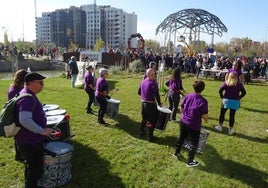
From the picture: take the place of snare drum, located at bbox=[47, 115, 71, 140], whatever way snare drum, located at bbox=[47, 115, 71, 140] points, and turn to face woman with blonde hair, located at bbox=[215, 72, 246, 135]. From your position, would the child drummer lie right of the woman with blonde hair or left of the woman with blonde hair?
right

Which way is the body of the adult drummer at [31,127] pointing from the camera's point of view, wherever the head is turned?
to the viewer's right

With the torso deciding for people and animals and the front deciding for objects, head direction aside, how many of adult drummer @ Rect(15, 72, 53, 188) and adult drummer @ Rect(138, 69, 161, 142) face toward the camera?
0

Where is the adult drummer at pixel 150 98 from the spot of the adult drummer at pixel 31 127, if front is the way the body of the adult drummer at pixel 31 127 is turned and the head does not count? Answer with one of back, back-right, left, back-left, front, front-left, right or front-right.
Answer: front-left

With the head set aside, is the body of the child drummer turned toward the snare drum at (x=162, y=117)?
no

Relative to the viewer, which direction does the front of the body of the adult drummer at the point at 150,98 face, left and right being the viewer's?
facing away from the viewer and to the right of the viewer

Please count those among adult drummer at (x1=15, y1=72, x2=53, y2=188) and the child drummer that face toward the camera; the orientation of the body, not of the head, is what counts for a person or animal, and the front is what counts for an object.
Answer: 0

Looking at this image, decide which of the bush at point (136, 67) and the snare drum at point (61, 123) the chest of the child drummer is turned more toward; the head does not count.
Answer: the bush

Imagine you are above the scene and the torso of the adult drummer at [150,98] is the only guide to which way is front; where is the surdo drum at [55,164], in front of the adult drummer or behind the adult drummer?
behind

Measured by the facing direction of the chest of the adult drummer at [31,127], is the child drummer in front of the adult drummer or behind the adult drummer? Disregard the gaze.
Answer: in front

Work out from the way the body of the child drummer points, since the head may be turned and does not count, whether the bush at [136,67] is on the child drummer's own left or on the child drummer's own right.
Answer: on the child drummer's own left

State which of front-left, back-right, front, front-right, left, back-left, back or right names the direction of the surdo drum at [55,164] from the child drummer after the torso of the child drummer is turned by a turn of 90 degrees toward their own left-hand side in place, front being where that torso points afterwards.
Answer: left

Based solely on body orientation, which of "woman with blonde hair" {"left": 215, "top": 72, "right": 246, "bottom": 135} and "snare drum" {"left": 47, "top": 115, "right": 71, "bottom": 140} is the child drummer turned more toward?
the woman with blonde hair

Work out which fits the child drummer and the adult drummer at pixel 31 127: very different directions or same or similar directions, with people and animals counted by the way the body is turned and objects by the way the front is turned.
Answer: same or similar directions

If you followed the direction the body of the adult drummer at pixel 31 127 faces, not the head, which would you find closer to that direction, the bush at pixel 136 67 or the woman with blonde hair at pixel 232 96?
the woman with blonde hair

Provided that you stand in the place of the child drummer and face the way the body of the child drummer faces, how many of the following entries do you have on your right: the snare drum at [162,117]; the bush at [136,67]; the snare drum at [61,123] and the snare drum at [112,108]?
0
